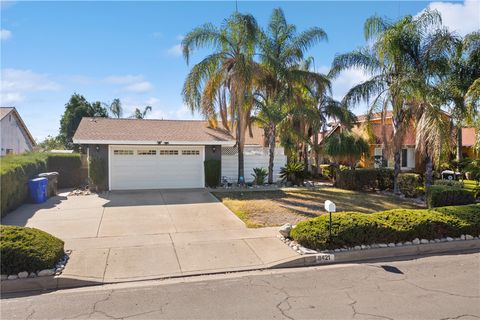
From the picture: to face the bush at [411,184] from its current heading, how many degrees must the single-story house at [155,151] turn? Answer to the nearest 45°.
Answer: approximately 90° to its left

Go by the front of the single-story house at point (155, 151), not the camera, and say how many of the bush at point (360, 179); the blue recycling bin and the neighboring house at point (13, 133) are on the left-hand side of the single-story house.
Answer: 1

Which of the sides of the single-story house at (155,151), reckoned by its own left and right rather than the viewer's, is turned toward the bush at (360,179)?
left

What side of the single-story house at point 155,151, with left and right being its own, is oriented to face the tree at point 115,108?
back

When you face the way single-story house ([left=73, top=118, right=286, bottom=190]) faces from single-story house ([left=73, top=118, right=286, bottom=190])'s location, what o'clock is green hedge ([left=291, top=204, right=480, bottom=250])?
The green hedge is roughly at 11 o'clock from the single-story house.

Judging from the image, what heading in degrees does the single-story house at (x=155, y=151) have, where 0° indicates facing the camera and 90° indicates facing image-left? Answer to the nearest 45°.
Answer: approximately 0°

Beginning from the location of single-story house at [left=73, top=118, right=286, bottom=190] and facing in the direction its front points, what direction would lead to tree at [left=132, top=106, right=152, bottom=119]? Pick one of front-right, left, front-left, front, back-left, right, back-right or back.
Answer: back

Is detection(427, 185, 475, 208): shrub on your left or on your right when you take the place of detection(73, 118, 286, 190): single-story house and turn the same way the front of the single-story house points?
on your left

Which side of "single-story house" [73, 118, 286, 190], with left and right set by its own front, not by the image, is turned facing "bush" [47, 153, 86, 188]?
right

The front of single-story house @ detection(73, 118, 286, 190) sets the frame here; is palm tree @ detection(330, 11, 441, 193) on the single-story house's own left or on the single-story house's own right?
on the single-story house's own left

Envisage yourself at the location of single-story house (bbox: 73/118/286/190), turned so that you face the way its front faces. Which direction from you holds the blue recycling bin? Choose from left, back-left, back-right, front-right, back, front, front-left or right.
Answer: front-right

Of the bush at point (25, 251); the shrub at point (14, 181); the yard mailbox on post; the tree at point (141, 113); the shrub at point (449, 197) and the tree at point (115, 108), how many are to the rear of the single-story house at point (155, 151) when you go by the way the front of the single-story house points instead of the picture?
2

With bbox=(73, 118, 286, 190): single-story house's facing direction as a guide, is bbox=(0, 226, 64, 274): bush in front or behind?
in front
